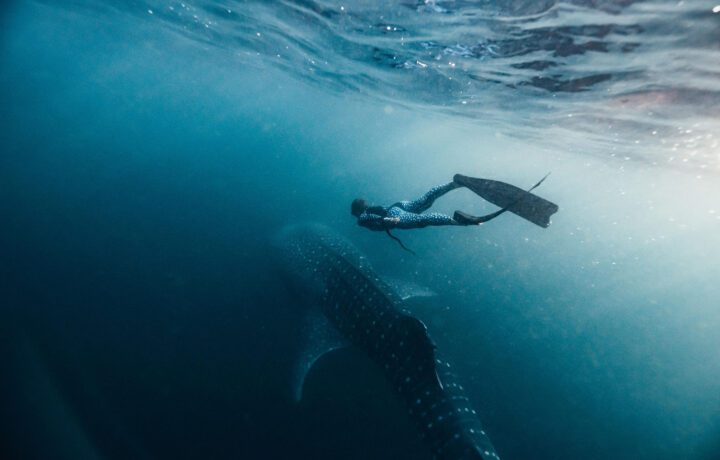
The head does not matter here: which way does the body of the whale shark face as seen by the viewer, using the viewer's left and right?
facing away from the viewer and to the left of the viewer
